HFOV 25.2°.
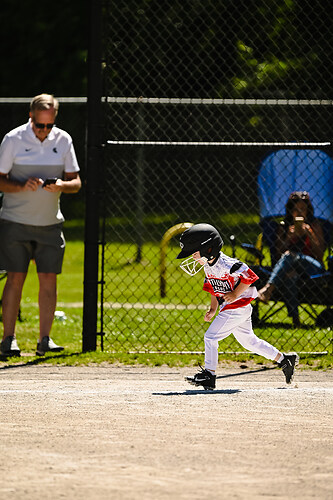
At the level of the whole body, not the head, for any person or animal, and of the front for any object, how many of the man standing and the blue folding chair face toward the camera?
2

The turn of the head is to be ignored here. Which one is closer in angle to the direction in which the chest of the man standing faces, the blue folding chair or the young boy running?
the young boy running

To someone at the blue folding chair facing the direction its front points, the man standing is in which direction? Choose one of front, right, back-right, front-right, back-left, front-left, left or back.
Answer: front-right

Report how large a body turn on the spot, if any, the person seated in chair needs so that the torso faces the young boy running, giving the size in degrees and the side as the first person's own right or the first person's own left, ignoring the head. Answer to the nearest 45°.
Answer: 0° — they already face them

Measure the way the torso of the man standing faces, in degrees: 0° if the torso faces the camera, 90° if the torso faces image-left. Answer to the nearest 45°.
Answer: approximately 0°

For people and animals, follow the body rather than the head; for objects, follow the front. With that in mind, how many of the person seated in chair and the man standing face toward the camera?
2

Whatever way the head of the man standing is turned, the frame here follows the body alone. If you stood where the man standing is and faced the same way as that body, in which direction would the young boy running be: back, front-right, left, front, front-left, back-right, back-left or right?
front-left

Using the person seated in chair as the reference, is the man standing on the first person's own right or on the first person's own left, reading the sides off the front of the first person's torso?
on the first person's own right

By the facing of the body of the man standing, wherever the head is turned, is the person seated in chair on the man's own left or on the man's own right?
on the man's own left
